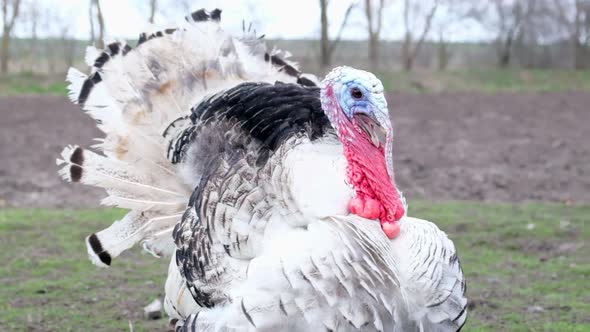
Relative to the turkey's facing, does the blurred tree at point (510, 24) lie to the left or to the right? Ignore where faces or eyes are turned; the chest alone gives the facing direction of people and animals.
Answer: on its left

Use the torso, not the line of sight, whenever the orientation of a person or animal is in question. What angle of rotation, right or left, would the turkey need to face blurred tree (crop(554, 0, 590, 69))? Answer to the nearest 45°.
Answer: approximately 90° to its left

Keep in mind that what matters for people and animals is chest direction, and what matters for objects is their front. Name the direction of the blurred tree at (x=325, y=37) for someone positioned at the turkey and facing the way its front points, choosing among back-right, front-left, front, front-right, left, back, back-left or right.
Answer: back-left

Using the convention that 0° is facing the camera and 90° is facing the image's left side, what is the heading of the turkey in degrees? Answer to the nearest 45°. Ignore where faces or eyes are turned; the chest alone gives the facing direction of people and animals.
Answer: approximately 315°

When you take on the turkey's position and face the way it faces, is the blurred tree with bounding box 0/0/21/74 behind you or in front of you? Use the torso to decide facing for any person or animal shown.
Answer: behind
